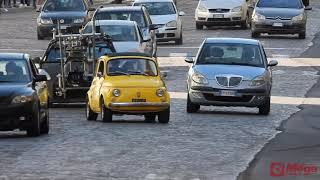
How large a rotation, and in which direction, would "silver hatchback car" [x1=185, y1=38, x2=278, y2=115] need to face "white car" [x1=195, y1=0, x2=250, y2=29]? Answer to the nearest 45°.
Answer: approximately 180°

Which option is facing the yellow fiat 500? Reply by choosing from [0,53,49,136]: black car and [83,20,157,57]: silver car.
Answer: the silver car

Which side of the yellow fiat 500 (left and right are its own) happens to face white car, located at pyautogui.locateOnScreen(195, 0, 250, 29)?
back

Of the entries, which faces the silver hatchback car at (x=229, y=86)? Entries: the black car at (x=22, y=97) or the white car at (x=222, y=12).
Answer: the white car

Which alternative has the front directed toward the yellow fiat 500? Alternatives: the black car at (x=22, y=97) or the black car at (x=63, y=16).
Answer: the black car at (x=63, y=16)

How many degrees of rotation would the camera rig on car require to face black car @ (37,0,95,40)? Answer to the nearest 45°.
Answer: approximately 180°

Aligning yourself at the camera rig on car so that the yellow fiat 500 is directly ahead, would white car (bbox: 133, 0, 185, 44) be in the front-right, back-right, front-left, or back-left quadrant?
back-left
